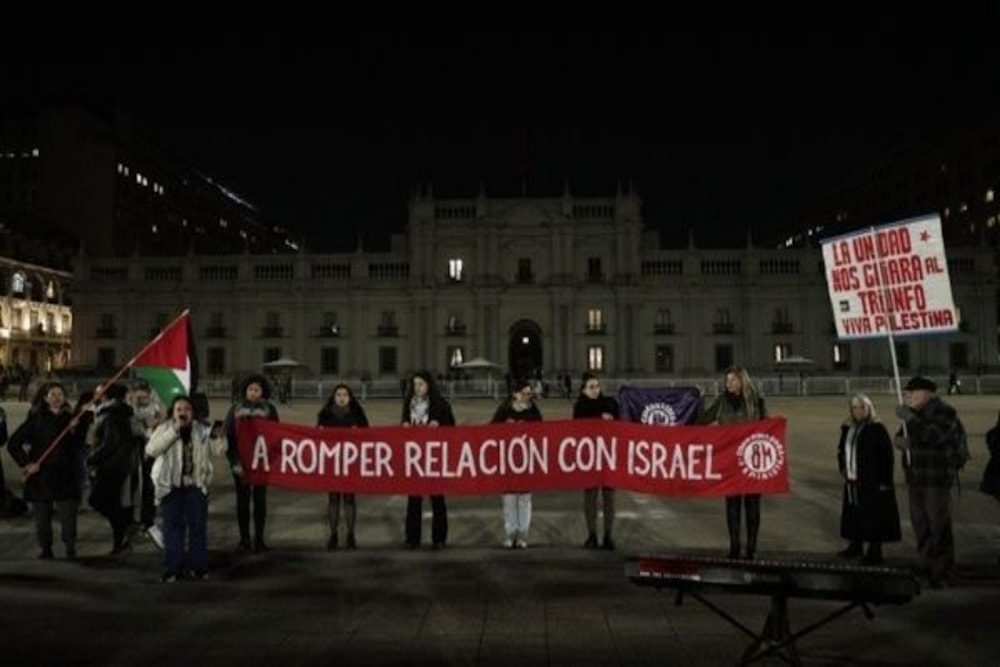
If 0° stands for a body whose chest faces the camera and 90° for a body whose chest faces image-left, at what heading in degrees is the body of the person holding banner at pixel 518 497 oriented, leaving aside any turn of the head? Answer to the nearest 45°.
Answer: approximately 0°

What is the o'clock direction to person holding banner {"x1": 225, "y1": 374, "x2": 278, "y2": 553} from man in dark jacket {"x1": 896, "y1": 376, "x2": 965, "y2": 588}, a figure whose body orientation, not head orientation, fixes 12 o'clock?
The person holding banner is roughly at 1 o'clock from the man in dark jacket.

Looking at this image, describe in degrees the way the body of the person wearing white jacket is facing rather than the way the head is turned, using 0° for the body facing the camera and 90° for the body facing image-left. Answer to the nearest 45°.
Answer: approximately 0°

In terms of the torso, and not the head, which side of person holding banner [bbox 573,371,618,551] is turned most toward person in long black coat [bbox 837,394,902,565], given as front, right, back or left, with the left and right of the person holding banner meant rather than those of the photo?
left

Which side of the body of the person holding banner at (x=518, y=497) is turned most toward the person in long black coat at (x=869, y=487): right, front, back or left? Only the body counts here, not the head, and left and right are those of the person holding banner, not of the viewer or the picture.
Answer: left
